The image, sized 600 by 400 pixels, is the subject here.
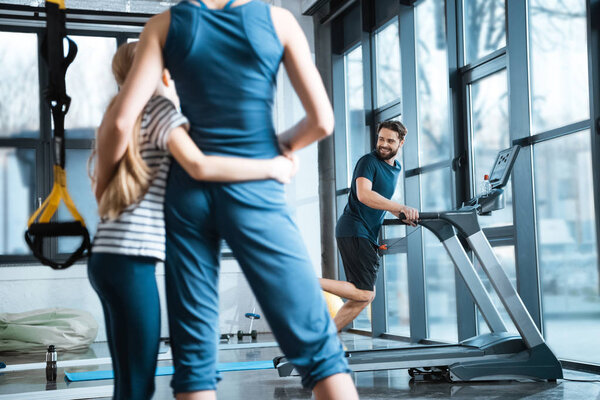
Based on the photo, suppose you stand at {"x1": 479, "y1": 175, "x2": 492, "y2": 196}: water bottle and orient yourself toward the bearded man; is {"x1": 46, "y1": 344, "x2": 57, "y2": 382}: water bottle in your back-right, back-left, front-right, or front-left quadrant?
front-left

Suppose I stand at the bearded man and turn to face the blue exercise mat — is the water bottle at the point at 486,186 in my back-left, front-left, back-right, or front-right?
back-left

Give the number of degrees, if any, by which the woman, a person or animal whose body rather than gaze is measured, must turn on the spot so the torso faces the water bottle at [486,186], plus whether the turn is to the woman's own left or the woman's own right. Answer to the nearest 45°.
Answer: approximately 45° to the woman's own right

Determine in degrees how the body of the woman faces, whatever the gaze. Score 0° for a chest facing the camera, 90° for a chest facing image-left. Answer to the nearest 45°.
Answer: approximately 180°

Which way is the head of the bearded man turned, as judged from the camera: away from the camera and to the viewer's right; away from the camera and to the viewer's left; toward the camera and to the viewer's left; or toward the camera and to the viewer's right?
toward the camera and to the viewer's left

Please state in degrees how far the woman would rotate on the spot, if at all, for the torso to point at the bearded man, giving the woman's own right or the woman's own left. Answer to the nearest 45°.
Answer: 0° — they already face them

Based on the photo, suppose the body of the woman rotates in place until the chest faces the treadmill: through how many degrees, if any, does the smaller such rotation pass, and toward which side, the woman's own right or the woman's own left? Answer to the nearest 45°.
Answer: approximately 45° to the woman's own right

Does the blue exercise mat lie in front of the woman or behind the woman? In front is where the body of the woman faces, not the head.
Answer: in front
